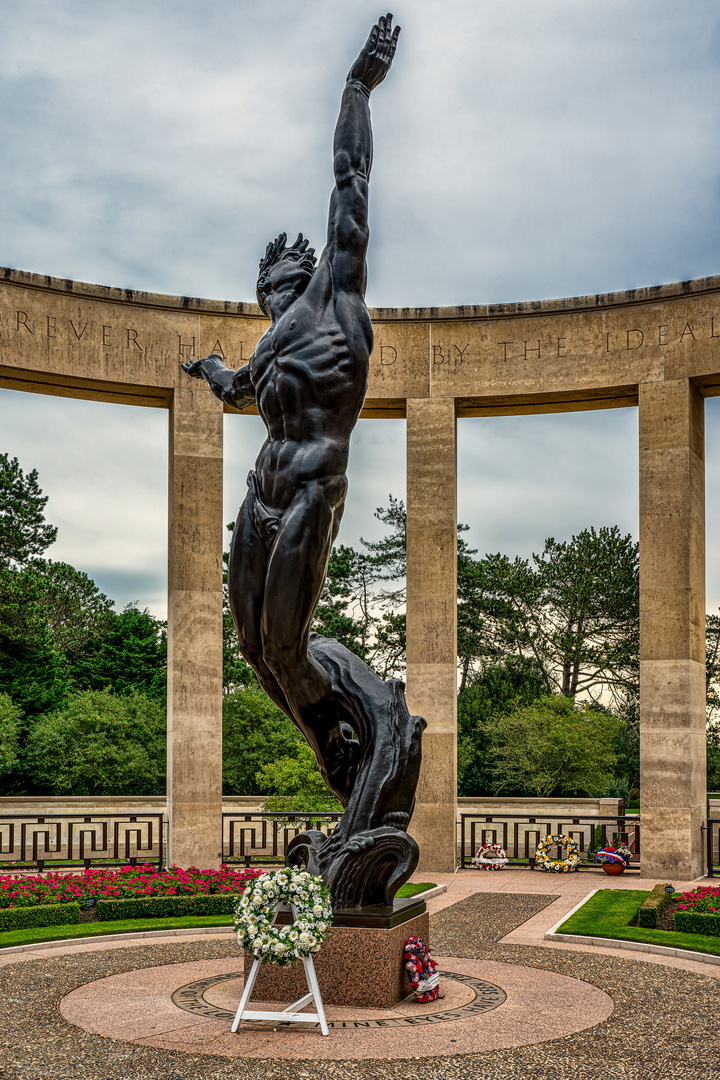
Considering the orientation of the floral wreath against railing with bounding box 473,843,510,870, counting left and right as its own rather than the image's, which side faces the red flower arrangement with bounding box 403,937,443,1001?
front

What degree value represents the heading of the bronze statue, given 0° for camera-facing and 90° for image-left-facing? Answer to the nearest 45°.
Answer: approximately 45°

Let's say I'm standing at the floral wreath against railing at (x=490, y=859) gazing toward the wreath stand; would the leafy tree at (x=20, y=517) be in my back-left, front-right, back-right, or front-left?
back-right

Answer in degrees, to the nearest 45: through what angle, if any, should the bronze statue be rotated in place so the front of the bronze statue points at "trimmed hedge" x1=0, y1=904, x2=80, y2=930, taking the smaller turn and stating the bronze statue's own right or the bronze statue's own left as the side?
approximately 90° to the bronze statue's own right

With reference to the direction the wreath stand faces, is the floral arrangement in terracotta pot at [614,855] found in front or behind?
behind

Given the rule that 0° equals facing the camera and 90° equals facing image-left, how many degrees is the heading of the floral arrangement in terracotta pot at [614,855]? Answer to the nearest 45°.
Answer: approximately 0°
